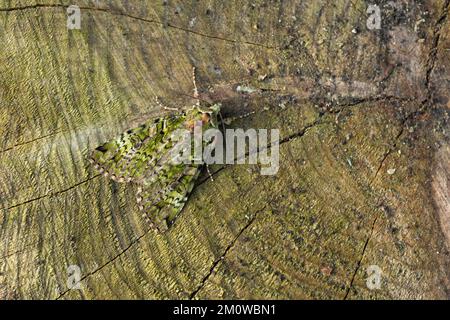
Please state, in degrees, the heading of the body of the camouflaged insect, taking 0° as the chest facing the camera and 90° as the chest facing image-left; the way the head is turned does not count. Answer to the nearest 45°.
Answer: approximately 225°
